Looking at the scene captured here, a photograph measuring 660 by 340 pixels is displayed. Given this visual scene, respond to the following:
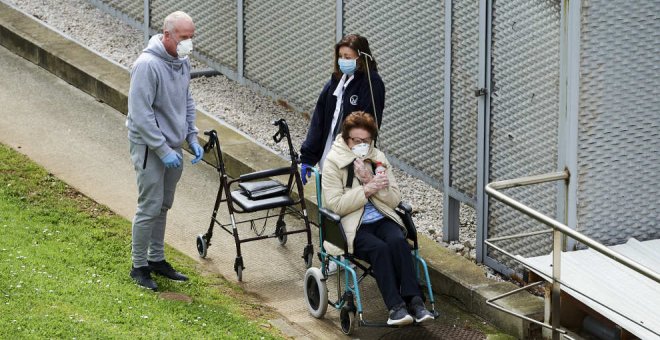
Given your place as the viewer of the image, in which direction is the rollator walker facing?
facing the viewer and to the right of the viewer

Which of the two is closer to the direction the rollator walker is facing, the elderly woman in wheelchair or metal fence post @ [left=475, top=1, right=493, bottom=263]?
the elderly woman in wheelchair

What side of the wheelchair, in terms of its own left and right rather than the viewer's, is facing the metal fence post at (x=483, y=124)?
left

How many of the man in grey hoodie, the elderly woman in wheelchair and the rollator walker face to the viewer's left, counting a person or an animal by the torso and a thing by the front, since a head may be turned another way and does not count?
0

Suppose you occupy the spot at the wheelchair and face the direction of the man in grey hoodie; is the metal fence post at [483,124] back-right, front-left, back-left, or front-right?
back-right

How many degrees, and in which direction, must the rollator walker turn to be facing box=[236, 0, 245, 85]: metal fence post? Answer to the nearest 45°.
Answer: approximately 135° to its left

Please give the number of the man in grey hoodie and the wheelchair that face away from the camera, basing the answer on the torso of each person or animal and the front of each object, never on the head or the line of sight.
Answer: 0

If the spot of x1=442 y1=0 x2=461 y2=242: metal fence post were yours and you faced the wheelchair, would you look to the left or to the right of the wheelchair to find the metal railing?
left

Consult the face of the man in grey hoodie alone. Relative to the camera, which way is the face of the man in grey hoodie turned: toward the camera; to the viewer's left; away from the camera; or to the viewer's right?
to the viewer's right

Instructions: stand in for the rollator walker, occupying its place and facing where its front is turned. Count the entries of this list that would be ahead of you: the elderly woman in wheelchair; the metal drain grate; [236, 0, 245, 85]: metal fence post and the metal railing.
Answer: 3
